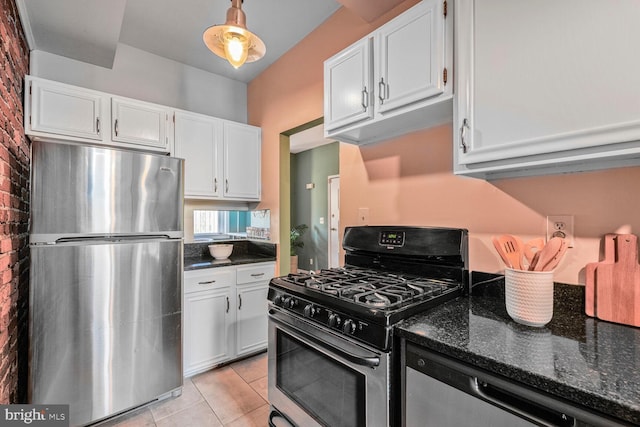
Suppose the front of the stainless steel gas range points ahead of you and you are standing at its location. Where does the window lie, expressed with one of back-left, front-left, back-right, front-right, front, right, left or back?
right

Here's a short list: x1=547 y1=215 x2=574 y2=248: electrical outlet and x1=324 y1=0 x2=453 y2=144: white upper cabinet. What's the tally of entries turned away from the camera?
0

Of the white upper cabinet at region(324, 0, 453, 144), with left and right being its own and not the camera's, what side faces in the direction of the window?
right

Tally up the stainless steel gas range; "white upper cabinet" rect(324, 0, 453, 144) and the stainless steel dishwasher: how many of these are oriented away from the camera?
0

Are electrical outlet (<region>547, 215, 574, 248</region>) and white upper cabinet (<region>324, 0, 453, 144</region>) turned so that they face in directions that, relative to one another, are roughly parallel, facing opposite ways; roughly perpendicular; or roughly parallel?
roughly parallel

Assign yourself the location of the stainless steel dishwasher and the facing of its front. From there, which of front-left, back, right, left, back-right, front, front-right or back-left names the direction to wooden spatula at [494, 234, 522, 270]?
back-right

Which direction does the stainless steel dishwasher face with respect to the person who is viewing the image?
facing the viewer and to the left of the viewer

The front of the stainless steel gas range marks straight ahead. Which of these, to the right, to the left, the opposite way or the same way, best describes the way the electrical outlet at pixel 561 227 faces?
the same way

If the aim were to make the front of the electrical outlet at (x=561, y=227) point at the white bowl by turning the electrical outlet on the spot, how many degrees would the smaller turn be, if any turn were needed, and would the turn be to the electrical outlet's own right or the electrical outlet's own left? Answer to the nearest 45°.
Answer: approximately 90° to the electrical outlet's own right

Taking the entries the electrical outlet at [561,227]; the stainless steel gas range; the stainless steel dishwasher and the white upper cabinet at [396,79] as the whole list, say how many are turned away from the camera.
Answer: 0

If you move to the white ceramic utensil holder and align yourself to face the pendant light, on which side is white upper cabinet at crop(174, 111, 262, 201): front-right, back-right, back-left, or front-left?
front-right

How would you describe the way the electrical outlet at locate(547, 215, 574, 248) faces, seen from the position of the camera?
facing the viewer
